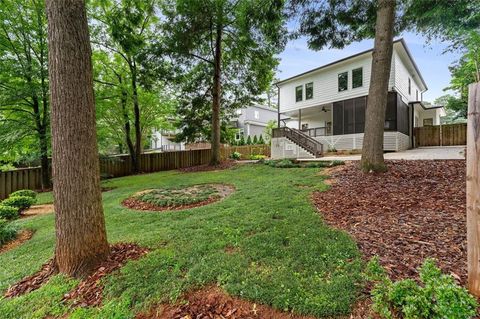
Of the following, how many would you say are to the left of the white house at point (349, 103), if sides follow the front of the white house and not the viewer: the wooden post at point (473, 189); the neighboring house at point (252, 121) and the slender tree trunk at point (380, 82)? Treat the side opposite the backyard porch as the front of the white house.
1
